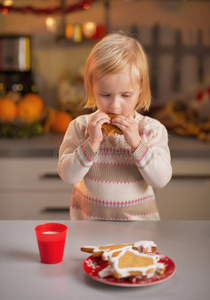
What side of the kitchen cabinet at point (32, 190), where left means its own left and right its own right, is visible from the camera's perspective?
front

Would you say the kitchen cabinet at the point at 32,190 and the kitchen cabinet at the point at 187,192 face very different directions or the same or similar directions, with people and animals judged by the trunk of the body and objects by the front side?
same or similar directions

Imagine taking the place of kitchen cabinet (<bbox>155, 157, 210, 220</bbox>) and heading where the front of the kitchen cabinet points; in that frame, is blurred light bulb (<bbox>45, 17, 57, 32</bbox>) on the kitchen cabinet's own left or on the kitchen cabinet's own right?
on the kitchen cabinet's own right

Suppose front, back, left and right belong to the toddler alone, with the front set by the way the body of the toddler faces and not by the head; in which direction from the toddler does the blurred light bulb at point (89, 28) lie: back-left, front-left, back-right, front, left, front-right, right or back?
back

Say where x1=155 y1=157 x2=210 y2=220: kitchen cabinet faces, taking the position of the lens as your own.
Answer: facing the viewer

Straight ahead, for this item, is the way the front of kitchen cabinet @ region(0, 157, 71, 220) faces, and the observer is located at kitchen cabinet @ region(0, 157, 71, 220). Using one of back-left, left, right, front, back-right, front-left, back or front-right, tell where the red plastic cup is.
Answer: front

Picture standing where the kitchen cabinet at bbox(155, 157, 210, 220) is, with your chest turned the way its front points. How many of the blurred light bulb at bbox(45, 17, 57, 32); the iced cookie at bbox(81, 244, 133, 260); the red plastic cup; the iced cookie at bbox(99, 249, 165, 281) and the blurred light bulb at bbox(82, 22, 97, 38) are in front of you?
3

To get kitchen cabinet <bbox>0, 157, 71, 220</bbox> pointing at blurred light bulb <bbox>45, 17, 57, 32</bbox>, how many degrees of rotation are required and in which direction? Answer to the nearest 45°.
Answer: approximately 180°

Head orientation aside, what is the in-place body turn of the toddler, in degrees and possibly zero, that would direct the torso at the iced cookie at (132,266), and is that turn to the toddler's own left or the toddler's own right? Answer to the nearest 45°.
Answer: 0° — they already face it

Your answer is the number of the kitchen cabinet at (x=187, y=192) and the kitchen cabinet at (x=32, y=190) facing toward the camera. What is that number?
2

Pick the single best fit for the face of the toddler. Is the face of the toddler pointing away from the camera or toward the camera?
toward the camera

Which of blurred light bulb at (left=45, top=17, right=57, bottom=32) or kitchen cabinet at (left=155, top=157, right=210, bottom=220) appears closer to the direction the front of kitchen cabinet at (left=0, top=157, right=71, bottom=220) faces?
the kitchen cabinet

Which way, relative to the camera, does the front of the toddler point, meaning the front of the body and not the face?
toward the camera

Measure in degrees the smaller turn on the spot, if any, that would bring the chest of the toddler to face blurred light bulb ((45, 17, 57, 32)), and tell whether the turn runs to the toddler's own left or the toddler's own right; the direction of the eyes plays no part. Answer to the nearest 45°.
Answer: approximately 180°
